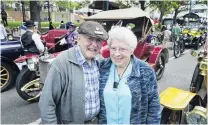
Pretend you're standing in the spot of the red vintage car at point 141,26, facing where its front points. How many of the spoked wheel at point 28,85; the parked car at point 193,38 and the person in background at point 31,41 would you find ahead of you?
2

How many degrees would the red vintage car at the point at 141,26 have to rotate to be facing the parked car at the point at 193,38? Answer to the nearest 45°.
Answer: approximately 180°

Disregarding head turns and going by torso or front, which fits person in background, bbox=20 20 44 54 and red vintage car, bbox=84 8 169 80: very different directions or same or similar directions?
very different directions

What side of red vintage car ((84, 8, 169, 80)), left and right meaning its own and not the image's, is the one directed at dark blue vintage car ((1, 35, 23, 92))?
front

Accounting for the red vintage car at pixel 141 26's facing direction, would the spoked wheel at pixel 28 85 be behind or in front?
in front

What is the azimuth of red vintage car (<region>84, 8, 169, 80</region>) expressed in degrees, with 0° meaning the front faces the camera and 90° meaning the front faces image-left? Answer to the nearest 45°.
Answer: approximately 45°
